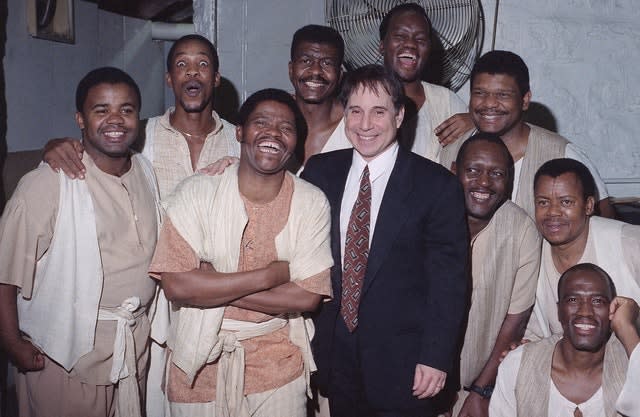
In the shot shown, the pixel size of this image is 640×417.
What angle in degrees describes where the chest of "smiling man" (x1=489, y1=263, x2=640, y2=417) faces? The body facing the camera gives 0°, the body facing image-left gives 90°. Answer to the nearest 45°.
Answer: approximately 0°

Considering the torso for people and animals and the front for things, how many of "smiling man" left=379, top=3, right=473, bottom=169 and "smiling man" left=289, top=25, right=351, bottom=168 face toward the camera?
2

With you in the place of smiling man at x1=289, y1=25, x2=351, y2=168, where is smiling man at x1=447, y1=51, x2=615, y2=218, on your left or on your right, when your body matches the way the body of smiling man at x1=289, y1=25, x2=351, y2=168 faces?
on your left

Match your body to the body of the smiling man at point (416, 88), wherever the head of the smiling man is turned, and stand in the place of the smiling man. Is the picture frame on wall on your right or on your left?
on your right

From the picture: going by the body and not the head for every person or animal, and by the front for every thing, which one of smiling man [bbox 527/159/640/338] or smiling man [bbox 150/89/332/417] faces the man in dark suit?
smiling man [bbox 527/159/640/338]

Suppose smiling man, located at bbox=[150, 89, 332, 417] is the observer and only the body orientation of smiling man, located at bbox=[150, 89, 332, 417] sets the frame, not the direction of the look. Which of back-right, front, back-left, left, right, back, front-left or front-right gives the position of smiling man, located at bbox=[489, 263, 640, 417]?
left

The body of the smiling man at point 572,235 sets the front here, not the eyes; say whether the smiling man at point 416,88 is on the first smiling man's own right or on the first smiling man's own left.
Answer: on the first smiling man's own right

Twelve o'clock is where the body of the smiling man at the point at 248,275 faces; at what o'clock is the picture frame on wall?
The picture frame on wall is roughly at 5 o'clock from the smiling man.

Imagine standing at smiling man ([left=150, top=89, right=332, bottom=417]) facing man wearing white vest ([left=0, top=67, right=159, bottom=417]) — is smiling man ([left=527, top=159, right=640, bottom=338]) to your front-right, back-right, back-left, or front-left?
back-right

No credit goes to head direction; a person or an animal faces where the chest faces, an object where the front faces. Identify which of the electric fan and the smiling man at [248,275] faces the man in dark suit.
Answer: the electric fan
